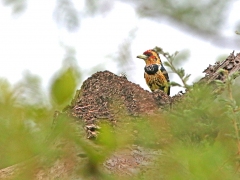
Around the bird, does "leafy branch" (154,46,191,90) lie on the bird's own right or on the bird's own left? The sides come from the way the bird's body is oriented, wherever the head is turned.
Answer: on the bird's own left

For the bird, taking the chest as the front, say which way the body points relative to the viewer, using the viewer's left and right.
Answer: facing the viewer and to the left of the viewer
